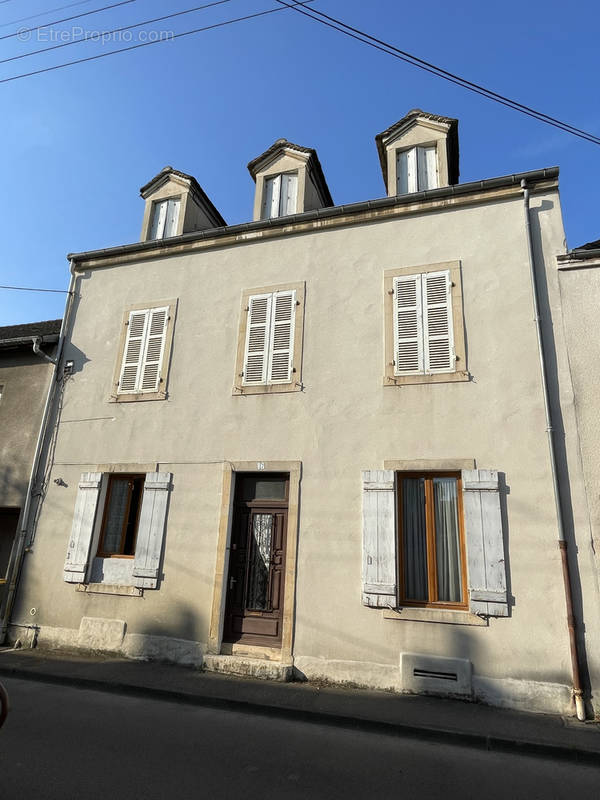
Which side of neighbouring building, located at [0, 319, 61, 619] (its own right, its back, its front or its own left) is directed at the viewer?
front

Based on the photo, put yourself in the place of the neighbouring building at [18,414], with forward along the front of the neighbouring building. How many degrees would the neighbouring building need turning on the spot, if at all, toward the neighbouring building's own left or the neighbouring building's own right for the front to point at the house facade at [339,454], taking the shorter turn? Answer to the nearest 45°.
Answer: approximately 45° to the neighbouring building's own left
